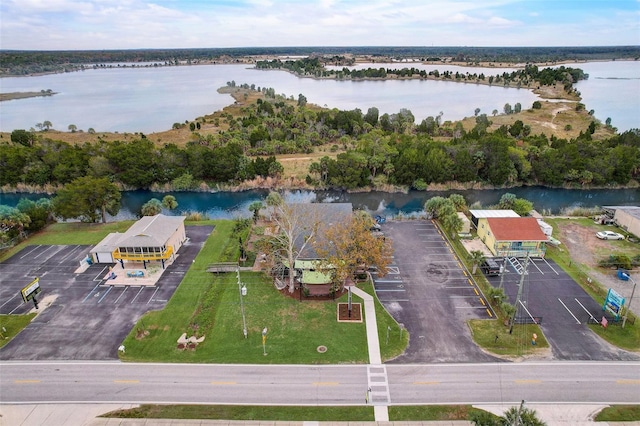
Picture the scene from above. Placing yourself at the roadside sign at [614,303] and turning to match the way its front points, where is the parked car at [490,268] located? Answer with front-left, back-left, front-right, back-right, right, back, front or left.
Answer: front-right

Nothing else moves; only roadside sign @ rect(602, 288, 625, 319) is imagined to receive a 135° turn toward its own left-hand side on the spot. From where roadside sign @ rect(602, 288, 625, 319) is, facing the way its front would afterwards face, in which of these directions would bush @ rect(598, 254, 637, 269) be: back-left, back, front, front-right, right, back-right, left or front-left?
left

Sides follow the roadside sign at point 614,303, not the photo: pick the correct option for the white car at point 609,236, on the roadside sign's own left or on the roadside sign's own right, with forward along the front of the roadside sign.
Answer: on the roadside sign's own right

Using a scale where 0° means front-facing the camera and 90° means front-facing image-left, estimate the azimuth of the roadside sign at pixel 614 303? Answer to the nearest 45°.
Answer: approximately 45°

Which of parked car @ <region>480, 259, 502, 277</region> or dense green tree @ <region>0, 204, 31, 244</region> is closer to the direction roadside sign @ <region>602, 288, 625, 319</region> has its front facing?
the dense green tree

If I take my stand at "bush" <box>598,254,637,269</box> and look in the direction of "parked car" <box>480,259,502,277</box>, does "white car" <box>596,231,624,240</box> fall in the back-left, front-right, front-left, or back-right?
back-right

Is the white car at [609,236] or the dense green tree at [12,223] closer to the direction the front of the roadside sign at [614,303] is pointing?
the dense green tree
